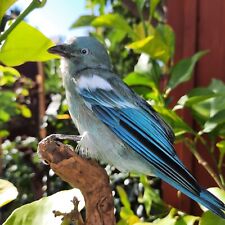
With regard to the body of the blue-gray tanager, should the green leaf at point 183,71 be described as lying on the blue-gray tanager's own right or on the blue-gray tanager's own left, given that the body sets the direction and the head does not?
on the blue-gray tanager's own right

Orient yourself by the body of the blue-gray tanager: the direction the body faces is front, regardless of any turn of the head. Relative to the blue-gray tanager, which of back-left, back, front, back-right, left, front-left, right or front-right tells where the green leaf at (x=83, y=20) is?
right

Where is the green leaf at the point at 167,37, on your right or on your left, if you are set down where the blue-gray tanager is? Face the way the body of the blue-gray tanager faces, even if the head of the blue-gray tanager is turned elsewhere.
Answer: on your right

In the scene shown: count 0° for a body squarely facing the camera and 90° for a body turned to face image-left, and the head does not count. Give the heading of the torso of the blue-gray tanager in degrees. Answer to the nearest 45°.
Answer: approximately 90°

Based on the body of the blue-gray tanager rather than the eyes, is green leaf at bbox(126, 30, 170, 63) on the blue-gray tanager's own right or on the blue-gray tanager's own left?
on the blue-gray tanager's own right
